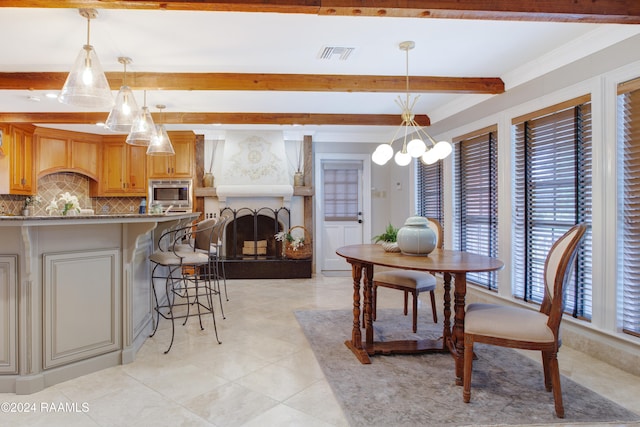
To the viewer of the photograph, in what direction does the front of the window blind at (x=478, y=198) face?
facing the viewer and to the left of the viewer

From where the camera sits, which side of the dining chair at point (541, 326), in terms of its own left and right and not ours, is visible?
left

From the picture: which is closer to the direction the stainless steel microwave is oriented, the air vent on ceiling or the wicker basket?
the air vent on ceiling

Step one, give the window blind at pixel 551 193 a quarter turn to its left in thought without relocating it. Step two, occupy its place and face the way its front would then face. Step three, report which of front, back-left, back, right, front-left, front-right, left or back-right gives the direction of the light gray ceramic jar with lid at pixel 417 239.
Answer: right

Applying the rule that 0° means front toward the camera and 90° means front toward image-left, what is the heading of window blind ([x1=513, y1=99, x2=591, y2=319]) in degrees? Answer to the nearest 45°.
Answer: approximately 45°

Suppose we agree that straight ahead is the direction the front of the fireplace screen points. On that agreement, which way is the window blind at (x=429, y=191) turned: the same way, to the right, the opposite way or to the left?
to the right

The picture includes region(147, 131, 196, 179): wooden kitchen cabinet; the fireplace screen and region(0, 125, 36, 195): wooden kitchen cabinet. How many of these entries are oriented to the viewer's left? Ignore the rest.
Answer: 0

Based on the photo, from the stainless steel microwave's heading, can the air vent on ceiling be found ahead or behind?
ahead

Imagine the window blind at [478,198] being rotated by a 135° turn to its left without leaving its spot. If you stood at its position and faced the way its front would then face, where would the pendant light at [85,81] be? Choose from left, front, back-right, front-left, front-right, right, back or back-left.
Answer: back-right

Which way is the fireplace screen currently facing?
toward the camera

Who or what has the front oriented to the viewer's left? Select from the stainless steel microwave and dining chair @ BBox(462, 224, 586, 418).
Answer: the dining chair

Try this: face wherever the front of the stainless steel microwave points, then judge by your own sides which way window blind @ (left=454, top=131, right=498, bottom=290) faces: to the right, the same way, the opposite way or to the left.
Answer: to the right

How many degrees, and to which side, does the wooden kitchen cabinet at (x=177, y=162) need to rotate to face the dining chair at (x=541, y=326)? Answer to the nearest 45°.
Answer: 0° — it already faces it

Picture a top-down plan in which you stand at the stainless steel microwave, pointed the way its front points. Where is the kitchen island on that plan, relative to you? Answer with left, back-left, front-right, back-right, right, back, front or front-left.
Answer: front

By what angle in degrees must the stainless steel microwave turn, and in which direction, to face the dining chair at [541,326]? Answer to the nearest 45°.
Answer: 0° — it already faces it

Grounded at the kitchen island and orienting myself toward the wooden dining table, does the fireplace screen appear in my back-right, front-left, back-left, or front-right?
front-left

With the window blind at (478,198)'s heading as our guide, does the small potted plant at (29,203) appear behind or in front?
in front

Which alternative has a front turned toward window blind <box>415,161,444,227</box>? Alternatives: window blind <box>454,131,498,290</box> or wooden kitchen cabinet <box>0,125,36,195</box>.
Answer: the wooden kitchen cabinet

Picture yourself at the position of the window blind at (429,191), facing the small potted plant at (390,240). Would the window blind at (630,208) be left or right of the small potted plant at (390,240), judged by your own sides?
left

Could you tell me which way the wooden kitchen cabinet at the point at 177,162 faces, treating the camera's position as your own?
facing the viewer

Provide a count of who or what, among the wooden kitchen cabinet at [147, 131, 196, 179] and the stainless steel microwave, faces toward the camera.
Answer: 2

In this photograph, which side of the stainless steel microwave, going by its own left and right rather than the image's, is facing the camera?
front
